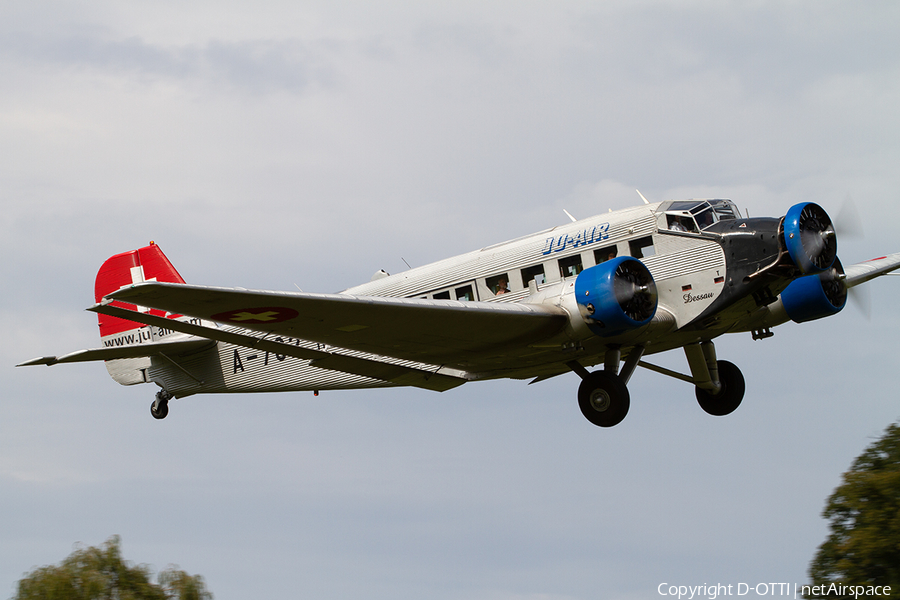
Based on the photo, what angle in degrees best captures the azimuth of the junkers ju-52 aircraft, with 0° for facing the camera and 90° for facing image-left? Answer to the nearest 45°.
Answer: approximately 315°

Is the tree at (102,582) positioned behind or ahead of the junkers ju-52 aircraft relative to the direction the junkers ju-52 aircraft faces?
behind

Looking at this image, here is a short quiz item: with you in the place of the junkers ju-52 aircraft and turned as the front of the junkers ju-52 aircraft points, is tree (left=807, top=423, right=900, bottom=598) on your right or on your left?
on your left
